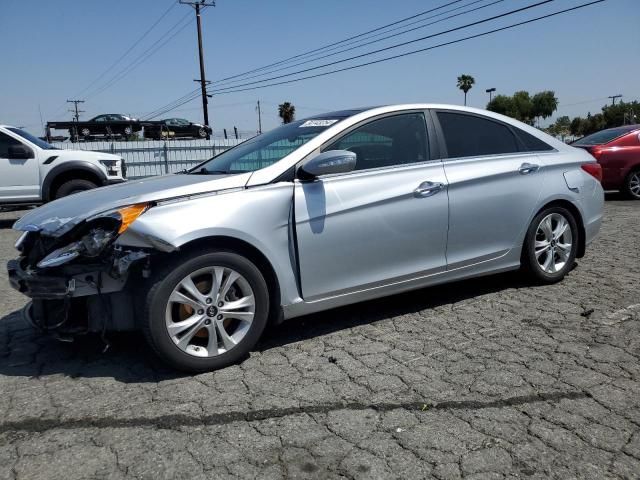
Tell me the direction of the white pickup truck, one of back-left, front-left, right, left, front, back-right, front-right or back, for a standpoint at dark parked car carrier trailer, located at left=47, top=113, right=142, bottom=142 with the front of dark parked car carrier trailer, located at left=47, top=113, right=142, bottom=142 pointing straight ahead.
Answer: left

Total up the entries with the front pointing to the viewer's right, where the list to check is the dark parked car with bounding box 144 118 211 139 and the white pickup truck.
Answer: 2

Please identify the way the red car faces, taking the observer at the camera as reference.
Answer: facing away from the viewer and to the right of the viewer

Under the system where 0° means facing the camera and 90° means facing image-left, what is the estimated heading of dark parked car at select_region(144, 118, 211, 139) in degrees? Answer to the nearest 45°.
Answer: approximately 270°

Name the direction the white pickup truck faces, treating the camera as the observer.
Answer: facing to the right of the viewer

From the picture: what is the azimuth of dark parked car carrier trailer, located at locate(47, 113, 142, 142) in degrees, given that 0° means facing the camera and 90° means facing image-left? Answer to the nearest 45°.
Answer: approximately 90°
